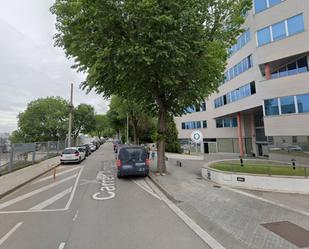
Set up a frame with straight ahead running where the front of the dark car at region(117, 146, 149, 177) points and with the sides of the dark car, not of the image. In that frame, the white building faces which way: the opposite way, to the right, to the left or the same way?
to the left

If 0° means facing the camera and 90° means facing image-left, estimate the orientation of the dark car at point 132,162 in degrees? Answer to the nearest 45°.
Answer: approximately 180°

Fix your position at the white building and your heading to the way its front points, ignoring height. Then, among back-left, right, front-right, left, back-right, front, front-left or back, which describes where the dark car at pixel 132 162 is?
front

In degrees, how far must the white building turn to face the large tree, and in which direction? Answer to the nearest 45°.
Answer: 0° — it already faces it

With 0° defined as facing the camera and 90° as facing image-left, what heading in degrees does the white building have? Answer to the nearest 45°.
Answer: approximately 45°

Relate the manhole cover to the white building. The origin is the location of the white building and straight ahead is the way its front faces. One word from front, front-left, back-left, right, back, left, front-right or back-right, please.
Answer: front-left

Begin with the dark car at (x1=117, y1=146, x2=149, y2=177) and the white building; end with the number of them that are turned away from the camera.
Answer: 1

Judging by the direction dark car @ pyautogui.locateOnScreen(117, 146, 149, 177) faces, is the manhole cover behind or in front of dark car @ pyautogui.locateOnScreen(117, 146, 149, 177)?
behind

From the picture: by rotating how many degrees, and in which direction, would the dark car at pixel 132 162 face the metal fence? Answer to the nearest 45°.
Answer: approximately 45° to its left

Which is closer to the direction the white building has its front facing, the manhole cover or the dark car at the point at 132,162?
the dark car
